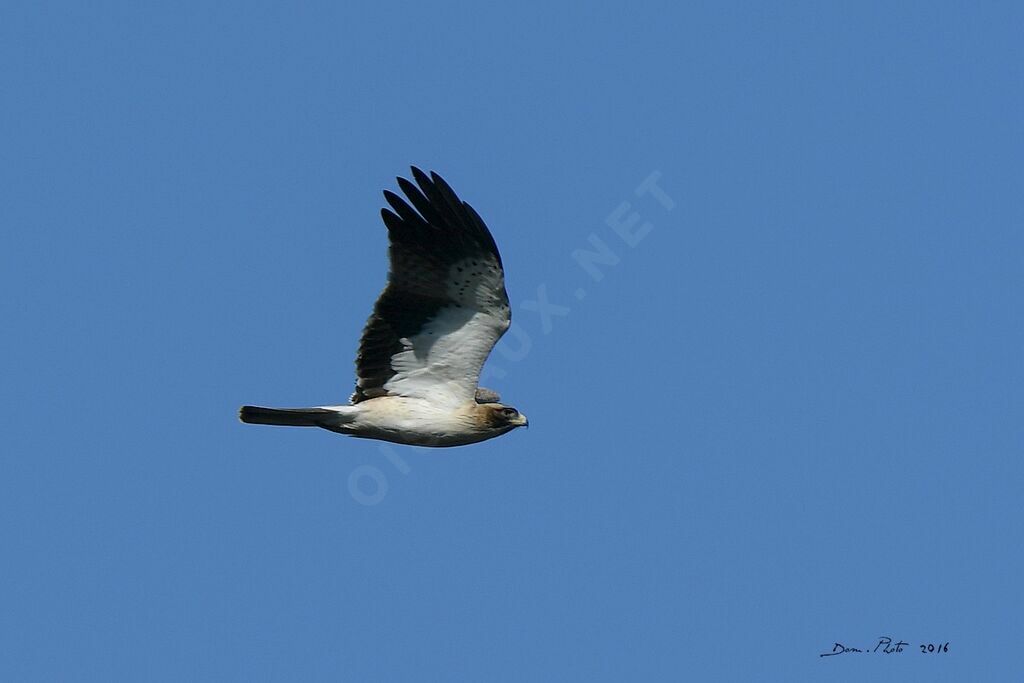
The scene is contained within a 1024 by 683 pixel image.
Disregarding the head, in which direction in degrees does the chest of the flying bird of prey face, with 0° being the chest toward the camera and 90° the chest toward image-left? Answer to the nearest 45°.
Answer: approximately 270°
